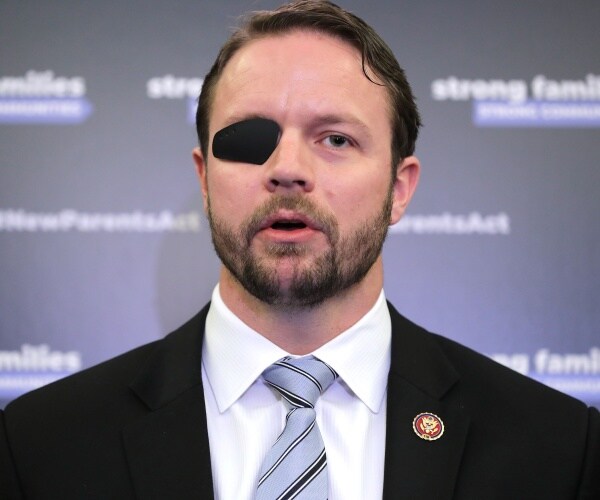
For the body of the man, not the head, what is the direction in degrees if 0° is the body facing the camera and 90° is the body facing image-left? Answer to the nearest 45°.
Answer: approximately 0°
